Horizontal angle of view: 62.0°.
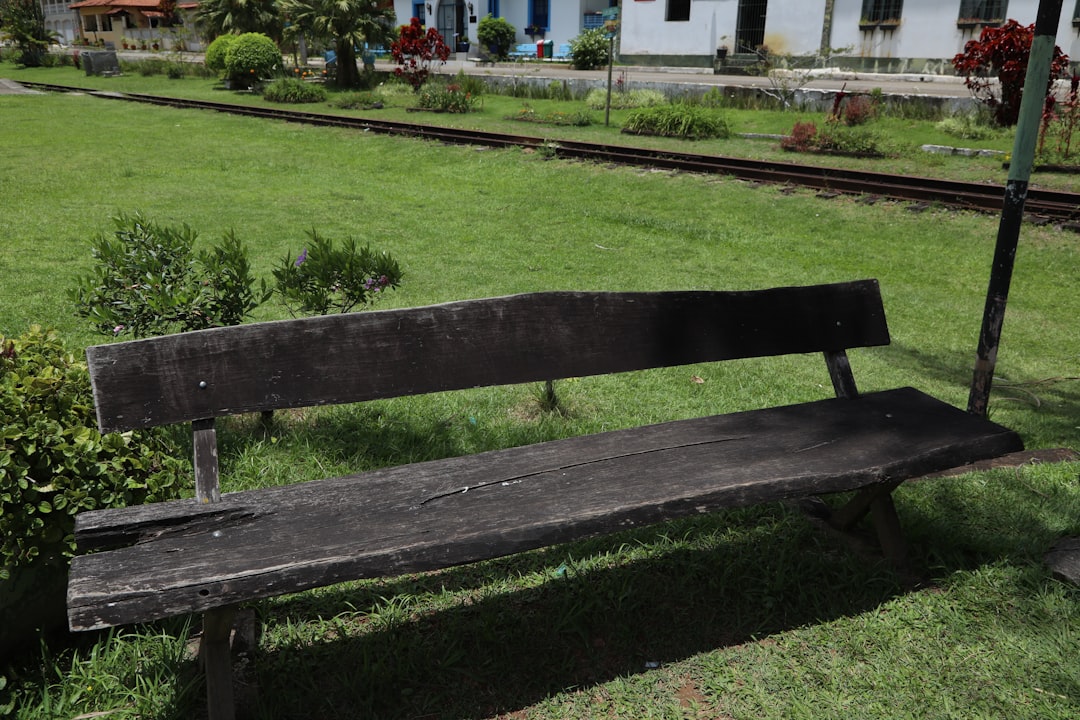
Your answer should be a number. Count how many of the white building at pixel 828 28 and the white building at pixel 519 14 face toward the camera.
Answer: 2

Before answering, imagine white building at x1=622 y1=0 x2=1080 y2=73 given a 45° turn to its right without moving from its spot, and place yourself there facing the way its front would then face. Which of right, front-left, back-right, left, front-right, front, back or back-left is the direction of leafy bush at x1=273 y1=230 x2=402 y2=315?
front-left

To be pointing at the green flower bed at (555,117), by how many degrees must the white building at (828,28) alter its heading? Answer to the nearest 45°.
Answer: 0° — it already faces it

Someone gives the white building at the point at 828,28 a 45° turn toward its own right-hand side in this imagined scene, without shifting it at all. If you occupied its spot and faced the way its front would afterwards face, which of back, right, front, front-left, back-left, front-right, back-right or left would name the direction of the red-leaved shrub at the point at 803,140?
front-left

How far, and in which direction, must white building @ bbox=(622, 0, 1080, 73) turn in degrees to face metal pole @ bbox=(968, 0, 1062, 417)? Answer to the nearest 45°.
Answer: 0° — it already faces it

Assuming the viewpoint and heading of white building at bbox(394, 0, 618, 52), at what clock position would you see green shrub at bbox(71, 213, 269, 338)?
The green shrub is roughly at 12 o'clock from the white building.

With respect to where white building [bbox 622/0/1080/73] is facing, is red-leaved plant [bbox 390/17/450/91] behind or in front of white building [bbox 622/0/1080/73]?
in front

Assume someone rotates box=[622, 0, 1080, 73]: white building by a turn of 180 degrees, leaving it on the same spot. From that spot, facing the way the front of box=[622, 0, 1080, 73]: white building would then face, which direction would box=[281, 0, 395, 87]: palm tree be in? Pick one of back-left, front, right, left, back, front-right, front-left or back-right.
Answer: back-left

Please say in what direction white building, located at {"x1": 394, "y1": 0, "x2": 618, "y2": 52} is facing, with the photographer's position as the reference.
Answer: facing the viewer

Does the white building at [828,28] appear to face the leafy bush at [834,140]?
yes

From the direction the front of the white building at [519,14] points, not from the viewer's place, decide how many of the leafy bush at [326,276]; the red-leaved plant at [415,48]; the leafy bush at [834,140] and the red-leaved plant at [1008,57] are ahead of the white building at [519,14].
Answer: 4

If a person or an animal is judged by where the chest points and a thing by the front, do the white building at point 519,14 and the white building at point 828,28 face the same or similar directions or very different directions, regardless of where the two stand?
same or similar directions

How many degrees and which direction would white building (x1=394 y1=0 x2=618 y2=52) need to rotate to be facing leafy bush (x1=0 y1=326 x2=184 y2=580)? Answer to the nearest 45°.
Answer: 0° — it already faces it

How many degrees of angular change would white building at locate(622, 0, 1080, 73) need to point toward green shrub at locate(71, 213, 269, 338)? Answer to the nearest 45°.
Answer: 0° — it already faces it

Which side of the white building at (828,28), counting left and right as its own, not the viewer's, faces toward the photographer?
front

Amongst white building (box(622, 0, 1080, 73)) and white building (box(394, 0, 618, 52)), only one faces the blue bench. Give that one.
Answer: white building (box(394, 0, 618, 52))

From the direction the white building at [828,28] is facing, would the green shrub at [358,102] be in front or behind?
in front
